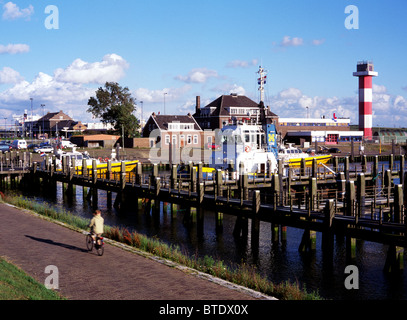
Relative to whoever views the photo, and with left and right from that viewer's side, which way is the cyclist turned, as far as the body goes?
facing away from the viewer and to the left of the viewer

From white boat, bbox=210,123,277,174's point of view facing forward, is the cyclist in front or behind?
in front

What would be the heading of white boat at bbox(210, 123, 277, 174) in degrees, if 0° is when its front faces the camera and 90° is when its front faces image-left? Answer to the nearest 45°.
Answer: approximately 45°

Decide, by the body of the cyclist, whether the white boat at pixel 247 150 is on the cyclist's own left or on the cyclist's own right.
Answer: on the cyclist's own right

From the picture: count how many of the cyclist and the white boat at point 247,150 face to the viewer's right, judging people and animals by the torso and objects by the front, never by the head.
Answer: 0
